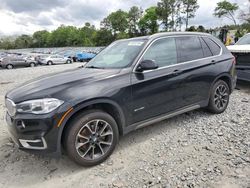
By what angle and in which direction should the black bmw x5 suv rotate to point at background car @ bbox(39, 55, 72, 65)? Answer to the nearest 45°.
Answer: approximately 135° to its right

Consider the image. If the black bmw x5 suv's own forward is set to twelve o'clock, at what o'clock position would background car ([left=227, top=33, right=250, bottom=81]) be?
The background car is roughly at 6 o'clock from the black bmw x5 suv.

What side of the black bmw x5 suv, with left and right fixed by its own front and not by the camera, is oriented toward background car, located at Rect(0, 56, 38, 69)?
right

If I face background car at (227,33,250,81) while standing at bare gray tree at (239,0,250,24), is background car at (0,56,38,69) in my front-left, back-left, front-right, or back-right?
front-right

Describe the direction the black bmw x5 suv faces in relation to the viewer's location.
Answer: facing the viewer and to the left of the viewer
